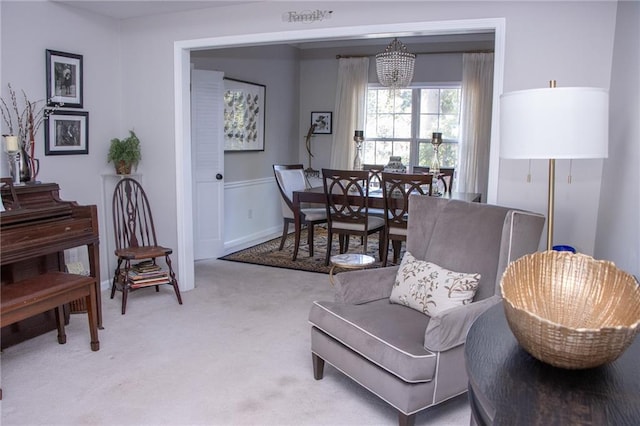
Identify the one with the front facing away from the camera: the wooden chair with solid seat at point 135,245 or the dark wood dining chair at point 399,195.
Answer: the dark wood dining chair

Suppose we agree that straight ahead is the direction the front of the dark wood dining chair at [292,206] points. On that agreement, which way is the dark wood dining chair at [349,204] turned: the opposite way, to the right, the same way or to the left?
to the left

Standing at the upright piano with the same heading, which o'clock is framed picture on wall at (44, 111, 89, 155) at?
The framed picture on wall is roughly at 8 o'clock from the upright piano.

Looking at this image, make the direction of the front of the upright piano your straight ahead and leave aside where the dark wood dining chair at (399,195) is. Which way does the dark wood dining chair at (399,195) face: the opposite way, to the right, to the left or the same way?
to the left

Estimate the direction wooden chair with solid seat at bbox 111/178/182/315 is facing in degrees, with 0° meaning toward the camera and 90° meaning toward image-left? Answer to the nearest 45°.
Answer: approximately 315°

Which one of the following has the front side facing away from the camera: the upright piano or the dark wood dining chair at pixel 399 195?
the dark wood dining chair

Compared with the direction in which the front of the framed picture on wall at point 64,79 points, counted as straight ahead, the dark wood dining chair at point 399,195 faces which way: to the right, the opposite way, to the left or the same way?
to the left

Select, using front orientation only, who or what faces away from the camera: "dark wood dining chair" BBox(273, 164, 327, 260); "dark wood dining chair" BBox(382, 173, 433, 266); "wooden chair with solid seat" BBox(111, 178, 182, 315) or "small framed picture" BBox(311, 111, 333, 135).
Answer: "dark wood dining chair" BBox(382, 173, 433, 266)

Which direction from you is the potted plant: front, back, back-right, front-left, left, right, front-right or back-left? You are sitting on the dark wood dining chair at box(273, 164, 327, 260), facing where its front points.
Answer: right

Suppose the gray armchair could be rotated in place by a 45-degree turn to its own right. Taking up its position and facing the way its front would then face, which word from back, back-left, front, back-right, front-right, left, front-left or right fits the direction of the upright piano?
front

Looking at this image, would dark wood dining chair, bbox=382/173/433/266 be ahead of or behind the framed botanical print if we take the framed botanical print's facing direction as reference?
ahead

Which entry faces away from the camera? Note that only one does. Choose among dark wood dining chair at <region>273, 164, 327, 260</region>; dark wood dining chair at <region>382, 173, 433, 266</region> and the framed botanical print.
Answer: dark wood dining chair at <region>382, 173, 433, 266</region>

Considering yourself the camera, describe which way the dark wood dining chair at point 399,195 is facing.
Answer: facing away from the viewer

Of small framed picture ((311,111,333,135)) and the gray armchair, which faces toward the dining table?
the small framed picture

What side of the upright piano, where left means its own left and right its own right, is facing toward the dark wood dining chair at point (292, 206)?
left
